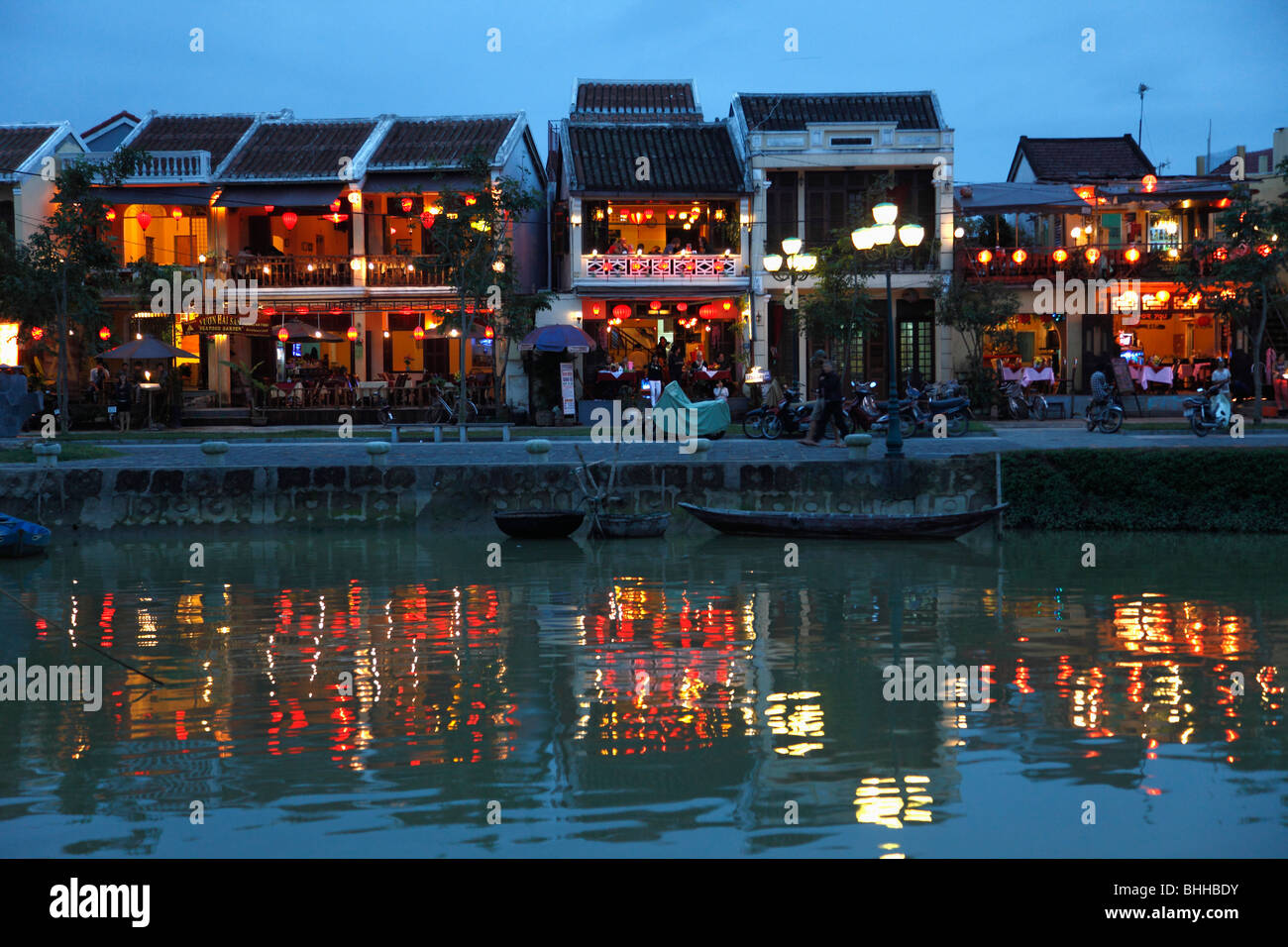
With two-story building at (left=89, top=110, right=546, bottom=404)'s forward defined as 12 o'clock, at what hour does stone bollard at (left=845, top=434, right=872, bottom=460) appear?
The stone bollard is roughly at 11 o'clock from the two-story building.

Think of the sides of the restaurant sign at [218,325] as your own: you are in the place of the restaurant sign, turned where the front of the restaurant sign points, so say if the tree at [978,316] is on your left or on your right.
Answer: on your left

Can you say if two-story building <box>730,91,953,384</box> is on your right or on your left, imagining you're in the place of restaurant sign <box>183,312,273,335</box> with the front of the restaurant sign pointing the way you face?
on your left

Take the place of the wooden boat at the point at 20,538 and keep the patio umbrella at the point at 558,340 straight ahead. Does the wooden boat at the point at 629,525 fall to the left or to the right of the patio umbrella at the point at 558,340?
right

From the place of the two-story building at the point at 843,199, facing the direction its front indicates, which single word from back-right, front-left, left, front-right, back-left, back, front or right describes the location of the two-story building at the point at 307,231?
right

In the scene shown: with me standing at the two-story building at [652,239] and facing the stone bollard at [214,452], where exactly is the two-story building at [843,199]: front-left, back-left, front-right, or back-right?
back-left

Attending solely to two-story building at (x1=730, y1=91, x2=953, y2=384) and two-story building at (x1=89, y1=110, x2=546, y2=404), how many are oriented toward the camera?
2

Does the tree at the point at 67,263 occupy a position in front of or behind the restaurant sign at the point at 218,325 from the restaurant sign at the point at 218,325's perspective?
in front

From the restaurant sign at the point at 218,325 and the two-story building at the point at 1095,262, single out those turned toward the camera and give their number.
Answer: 2

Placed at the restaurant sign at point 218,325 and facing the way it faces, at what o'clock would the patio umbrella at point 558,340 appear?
The patio umbrella is roughly at 10 o'clock from the restaurant sign.
